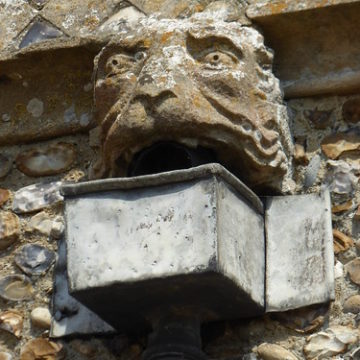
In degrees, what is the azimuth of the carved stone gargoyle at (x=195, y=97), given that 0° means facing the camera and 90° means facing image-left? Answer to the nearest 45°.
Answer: approximately 45°

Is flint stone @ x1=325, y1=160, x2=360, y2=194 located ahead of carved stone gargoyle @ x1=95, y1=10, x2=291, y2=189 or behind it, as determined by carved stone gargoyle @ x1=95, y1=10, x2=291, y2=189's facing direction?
behind

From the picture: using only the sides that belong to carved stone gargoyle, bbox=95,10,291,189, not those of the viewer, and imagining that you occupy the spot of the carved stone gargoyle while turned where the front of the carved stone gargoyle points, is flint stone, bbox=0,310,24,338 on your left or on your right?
on your right

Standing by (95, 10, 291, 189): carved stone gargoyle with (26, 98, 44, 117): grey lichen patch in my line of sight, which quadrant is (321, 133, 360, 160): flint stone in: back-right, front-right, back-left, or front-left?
back-right
